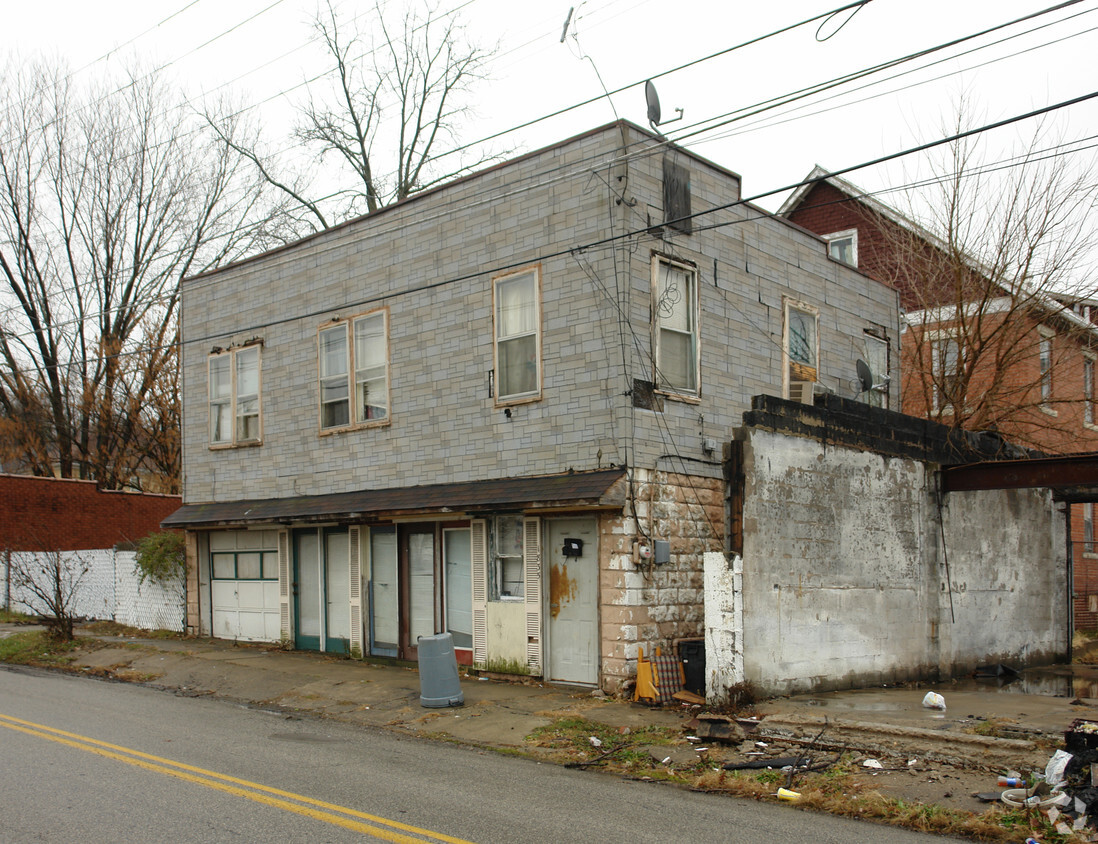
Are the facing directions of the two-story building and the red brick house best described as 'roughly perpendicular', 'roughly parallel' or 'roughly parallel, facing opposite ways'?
roughly parallel

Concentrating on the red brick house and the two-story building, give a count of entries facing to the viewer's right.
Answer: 0

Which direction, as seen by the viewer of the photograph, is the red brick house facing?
facing the viewer and to the left of the viewer
